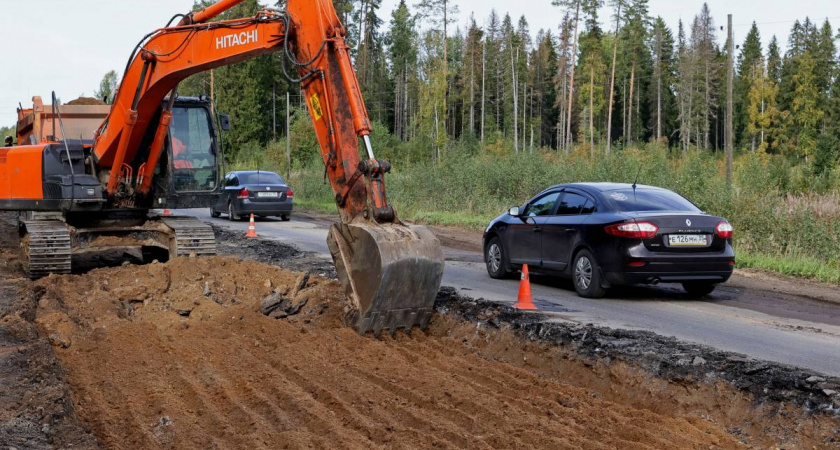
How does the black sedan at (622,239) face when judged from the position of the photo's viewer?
facing away from the viewer and to the left of the viewer

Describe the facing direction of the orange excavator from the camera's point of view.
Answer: facing the viewer and to the right of the viewer

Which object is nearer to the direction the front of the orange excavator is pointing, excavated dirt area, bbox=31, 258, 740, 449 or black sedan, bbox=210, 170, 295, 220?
the excavated dirt area

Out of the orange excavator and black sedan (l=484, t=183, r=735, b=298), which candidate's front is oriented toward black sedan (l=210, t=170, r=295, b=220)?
black sedan (l=484, t=183, r=735, b=298)

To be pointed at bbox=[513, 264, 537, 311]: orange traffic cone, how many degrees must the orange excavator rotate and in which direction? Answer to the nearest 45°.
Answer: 0° — it already faces it

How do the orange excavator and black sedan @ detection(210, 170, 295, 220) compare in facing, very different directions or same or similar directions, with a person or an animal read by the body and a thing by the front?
very different directions

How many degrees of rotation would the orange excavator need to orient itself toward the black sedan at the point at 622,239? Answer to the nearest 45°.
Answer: approximately 45° to its left

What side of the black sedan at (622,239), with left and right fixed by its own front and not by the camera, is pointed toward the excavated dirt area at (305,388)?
left
